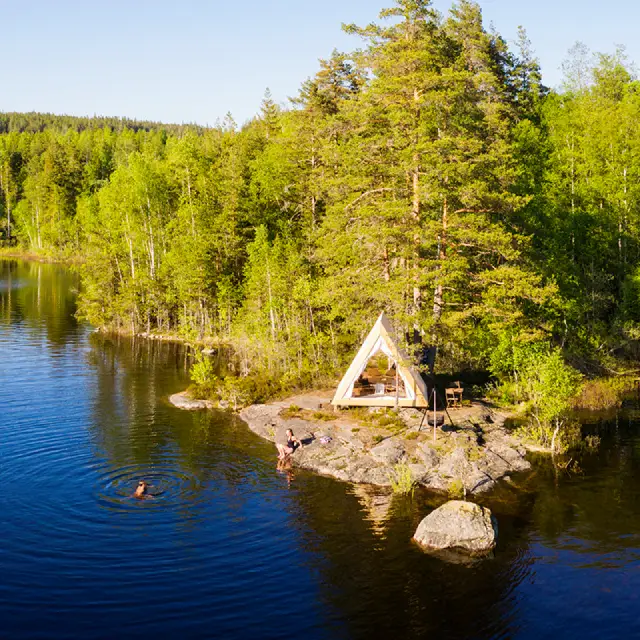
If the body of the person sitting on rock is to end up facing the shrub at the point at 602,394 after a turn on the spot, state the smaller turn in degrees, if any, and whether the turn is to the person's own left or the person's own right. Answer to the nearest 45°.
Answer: approximately 180°

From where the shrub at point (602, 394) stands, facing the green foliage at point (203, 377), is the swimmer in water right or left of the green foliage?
left

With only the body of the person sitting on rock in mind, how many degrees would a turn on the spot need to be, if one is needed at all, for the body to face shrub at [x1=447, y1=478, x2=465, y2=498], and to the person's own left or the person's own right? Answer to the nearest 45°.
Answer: approximately 90° to the person's own left

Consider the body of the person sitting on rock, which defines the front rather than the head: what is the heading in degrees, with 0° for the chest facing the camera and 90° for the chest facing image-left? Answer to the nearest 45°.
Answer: approximately 45°

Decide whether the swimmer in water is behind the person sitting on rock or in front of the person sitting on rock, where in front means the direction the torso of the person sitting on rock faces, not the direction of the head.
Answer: in front

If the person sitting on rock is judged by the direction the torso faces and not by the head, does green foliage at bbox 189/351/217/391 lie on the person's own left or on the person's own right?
on the person's own right

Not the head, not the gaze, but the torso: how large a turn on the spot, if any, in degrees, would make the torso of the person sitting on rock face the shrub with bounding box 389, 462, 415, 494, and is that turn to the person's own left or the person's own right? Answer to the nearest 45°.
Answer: approximately 90° to the person's own left

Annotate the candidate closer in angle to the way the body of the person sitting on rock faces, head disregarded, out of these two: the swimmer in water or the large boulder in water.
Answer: the swimmer in water

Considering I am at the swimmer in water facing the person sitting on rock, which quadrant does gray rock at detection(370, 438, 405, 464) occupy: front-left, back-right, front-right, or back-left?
front-right

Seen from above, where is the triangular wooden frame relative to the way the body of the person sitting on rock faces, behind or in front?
behind
